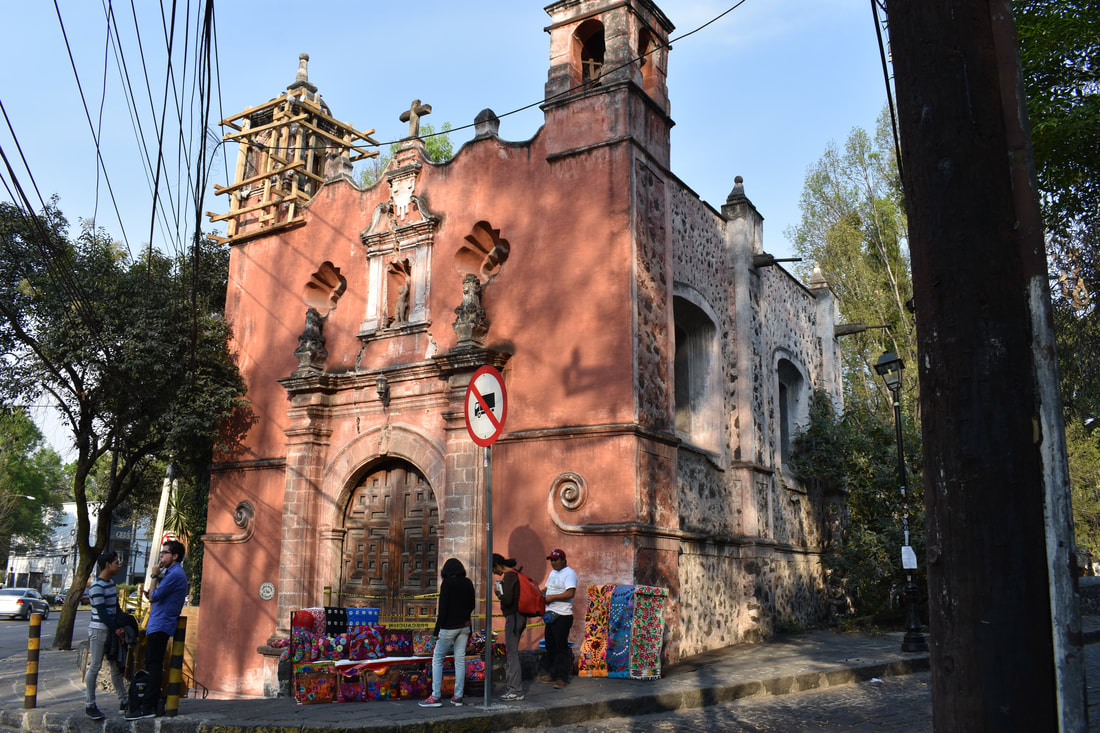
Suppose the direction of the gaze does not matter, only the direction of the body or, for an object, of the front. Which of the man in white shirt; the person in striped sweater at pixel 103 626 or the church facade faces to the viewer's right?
the person in striped sweater

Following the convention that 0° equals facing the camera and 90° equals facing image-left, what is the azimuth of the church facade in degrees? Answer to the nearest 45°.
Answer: approximately 45°

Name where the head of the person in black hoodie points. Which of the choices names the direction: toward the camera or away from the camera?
away from the camera

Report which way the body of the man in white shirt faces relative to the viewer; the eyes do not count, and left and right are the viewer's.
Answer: facing the viewer and to the left of the viewer

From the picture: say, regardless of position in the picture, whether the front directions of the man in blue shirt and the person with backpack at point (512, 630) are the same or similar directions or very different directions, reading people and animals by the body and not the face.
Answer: same or similar directions

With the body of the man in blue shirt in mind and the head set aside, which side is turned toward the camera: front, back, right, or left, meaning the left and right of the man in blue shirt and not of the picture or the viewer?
left

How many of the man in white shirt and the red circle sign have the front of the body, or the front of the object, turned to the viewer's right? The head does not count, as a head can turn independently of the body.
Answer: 0

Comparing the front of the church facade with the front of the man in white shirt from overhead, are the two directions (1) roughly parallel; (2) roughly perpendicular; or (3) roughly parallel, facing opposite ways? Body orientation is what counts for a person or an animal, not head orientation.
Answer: roughly parallel

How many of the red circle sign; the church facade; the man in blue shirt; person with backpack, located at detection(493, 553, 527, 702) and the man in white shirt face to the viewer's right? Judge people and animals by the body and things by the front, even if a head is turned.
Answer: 0

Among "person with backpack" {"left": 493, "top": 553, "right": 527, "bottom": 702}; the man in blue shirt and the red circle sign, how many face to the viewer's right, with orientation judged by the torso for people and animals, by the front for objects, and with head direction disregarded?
0

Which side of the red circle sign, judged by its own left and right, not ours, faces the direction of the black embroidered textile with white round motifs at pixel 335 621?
right

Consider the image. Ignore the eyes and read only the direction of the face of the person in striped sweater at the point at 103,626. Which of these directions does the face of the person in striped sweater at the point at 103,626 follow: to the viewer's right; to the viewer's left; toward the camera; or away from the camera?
to the viewer's right

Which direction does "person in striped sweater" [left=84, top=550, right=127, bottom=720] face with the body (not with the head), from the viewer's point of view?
to the viewer's right
